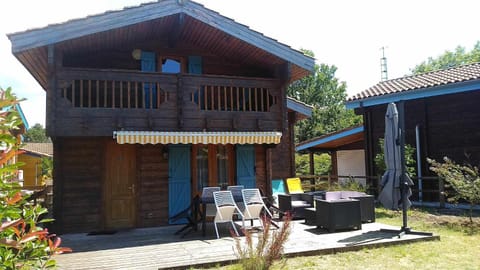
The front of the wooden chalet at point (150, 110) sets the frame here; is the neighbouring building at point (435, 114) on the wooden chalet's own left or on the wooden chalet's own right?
on the wooden chalet's own left

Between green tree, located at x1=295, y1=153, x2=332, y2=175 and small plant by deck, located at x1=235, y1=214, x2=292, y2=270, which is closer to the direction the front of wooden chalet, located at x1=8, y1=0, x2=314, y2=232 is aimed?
the small plant by deck

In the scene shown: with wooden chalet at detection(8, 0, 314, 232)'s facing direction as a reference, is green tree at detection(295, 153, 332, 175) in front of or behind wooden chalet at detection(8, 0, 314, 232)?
behind

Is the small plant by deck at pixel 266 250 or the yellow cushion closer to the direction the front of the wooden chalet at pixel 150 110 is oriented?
the small plant by deck

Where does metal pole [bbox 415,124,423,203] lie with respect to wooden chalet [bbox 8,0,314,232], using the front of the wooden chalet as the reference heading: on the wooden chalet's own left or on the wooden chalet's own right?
on the wooden chalet's own left

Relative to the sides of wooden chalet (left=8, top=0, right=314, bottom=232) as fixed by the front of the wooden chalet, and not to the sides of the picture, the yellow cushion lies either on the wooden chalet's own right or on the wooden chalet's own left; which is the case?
on the wooden chalet's own left

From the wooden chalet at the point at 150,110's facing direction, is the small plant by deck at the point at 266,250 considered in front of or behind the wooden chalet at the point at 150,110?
in front

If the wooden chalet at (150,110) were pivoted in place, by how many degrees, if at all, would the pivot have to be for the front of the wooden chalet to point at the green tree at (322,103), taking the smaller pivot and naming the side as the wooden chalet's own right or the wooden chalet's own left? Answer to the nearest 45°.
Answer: approximately 135° to the wooden chalet's own left

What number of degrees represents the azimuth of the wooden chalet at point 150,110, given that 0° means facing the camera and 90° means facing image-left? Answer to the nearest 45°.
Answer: approximately 0°
